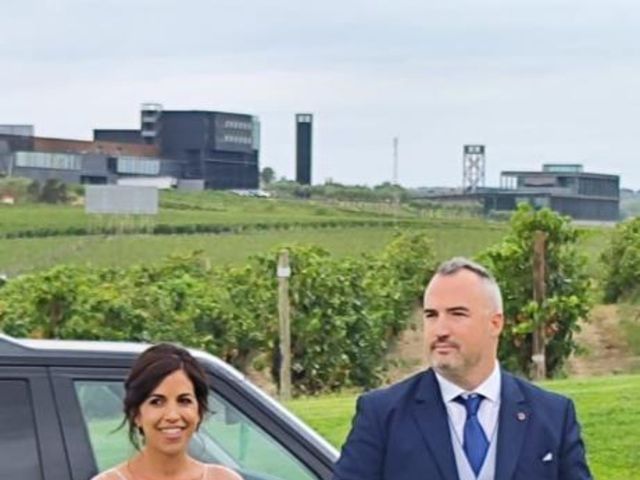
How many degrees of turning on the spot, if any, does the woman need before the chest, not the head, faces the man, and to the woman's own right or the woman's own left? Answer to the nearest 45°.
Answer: approximately 90° to the woman's own left

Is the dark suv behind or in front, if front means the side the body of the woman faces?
behind

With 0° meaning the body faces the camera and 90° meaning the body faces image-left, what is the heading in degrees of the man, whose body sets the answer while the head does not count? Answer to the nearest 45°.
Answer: approximately 0°

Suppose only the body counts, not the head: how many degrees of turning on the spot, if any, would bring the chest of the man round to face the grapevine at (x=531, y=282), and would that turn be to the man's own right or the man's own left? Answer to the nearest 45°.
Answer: approximately 180°

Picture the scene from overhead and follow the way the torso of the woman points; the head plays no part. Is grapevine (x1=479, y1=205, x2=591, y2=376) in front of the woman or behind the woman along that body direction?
behind

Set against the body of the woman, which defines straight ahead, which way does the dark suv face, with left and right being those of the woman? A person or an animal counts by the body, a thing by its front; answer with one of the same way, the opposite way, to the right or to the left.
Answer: to the left

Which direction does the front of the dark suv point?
to the viewer's right

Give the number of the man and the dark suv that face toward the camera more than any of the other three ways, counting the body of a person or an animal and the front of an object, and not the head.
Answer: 1
